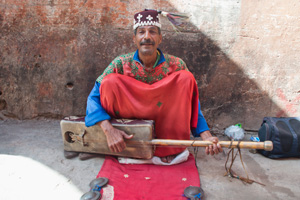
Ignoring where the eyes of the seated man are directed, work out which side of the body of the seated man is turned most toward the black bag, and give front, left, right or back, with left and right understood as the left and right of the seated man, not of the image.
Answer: left

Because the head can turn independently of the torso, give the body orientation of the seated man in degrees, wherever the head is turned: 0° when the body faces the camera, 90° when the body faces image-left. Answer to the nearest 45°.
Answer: approximately 0°
